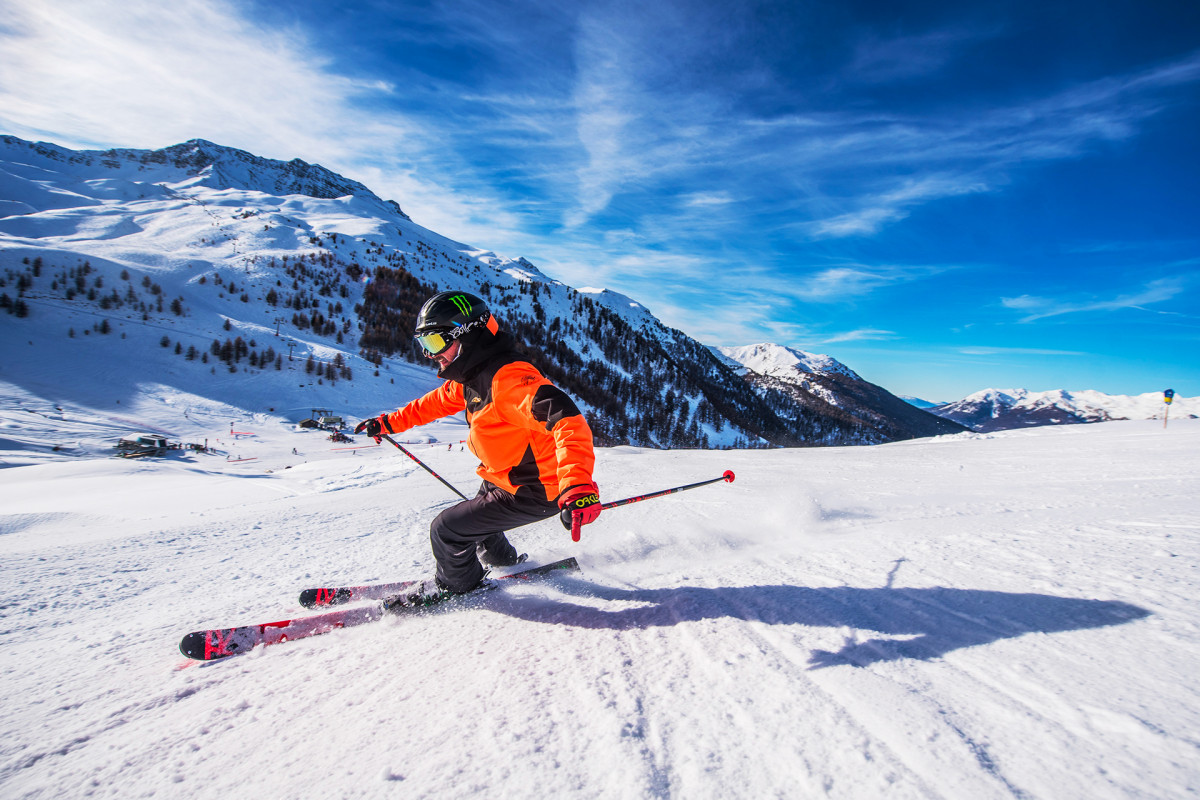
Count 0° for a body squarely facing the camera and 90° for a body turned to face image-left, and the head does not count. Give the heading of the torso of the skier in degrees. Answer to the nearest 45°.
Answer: approximately 45°

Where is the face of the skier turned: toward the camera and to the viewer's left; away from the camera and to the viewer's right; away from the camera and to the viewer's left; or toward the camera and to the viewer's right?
toward the camera and to the viewer's left
